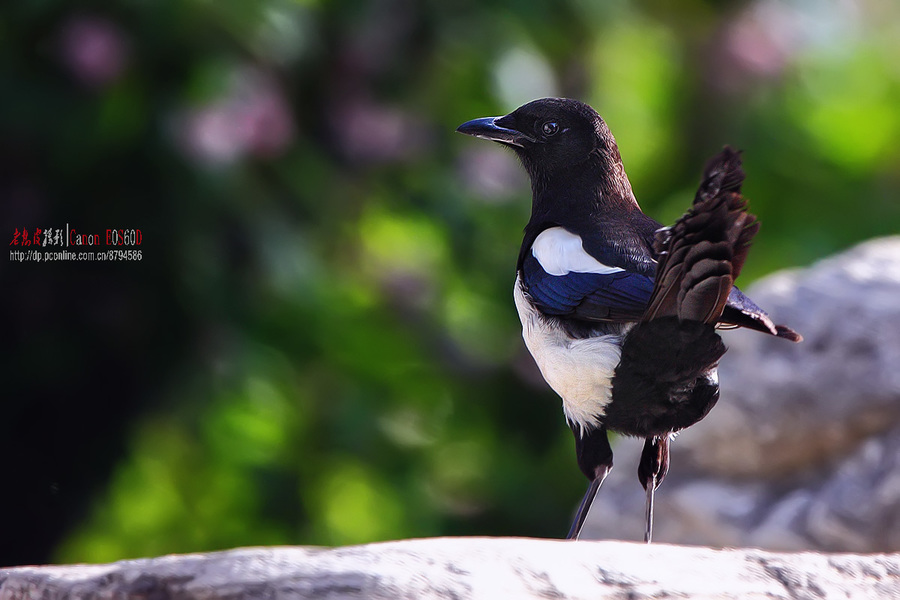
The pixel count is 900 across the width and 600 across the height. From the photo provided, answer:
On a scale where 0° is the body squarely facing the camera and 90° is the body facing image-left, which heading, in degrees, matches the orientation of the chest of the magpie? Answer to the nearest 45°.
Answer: approximately 135°

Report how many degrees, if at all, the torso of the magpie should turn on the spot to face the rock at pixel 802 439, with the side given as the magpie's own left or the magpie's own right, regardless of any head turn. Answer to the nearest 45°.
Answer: approximately 90° to the magpie's own right
